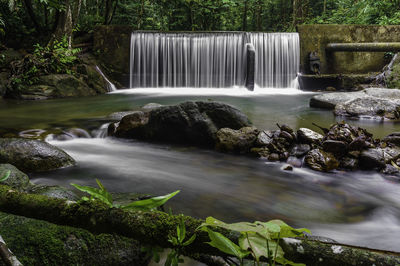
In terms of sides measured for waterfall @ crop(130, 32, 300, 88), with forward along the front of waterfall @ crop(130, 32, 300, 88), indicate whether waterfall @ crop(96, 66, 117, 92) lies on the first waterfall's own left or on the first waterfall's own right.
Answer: on the first waterfall's own right

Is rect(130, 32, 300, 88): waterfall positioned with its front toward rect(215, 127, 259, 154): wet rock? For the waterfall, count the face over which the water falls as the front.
yes

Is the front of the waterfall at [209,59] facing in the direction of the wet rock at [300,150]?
yes

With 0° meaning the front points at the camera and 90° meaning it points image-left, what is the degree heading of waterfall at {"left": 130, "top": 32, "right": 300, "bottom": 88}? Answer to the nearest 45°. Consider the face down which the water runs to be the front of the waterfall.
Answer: approximately 0°

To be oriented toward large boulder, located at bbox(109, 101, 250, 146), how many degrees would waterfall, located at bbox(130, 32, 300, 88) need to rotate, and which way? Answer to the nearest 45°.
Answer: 0° — it already faces it
